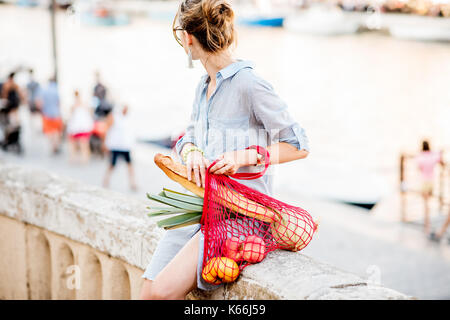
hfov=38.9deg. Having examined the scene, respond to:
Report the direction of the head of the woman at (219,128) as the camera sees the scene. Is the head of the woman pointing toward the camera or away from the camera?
away from the camera

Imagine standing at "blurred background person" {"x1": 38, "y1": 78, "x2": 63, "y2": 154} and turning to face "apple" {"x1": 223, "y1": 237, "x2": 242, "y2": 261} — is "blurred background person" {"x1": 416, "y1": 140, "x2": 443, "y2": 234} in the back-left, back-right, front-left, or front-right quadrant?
front-left

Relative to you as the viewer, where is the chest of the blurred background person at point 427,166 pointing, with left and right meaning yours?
facing away from the viewer

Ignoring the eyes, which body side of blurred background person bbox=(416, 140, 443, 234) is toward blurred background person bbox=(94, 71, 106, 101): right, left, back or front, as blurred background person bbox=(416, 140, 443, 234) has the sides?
left
